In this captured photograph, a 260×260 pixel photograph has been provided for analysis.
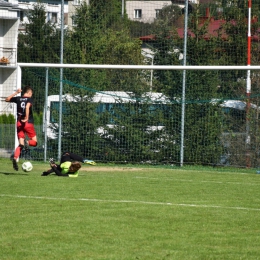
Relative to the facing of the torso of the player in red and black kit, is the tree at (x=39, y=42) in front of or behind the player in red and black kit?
in front

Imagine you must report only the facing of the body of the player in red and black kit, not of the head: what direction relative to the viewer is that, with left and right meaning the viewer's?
facing away from the viewer and to the right of the viewer

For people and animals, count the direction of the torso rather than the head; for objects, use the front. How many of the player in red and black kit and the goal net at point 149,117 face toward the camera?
1

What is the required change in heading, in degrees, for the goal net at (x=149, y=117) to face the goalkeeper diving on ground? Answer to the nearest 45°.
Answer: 0° — it already faces them

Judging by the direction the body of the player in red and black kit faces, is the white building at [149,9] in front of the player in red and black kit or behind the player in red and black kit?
in front

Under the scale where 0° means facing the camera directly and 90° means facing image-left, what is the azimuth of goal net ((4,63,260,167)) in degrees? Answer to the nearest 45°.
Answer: approximately 0°

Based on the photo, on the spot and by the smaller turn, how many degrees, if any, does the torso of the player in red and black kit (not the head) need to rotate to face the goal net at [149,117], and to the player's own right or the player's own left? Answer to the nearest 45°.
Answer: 0° — they already face it
